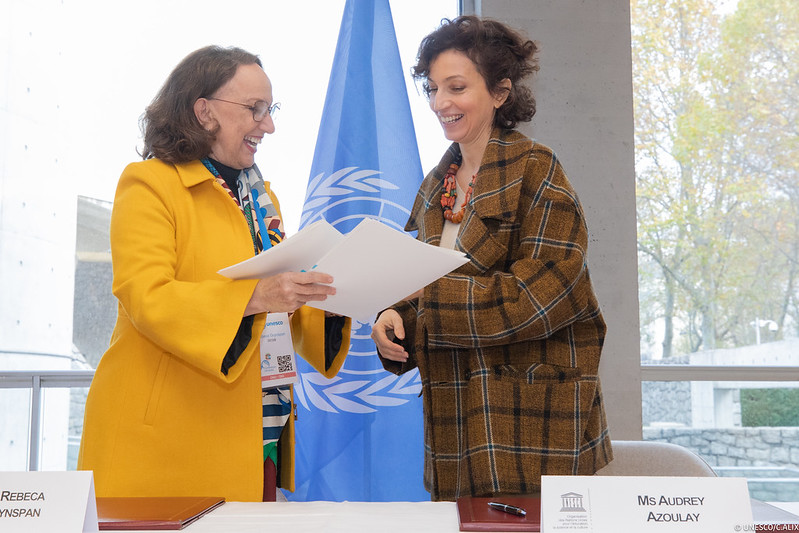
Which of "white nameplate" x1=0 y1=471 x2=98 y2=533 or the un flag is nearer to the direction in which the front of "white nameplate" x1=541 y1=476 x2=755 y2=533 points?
the white nameplate

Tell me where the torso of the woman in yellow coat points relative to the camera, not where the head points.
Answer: to the viewer's right

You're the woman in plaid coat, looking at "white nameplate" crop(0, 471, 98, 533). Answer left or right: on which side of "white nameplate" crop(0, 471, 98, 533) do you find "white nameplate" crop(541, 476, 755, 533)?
left

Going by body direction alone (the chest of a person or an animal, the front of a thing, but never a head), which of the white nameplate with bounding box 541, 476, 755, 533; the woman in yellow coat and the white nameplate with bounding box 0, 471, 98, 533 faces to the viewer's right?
the woman in yellow coat

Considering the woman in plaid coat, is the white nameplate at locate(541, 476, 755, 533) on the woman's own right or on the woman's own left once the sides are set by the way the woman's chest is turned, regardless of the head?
on the woman's own left

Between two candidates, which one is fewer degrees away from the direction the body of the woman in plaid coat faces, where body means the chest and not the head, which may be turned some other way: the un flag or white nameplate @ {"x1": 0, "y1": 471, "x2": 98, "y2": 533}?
the white nameplate

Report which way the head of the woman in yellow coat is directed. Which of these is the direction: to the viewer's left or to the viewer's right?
to the viewer's right

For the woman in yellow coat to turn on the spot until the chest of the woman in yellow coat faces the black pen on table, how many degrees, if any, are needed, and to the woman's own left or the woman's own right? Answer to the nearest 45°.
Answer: approximately 45° to the woman's own right

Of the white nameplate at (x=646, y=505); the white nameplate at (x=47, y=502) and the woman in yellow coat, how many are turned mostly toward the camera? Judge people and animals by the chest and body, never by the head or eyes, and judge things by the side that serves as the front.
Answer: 2

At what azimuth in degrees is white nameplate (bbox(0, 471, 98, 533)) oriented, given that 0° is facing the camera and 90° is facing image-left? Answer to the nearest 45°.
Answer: approximately 0°

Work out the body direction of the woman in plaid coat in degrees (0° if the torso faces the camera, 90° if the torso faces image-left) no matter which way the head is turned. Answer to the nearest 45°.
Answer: approximately 45°

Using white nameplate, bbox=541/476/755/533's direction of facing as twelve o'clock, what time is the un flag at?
The un flag is roughly at 5 o'clock from the white nameplate.

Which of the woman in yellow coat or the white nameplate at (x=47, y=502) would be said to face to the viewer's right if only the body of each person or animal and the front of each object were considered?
the woman in yellow coat
